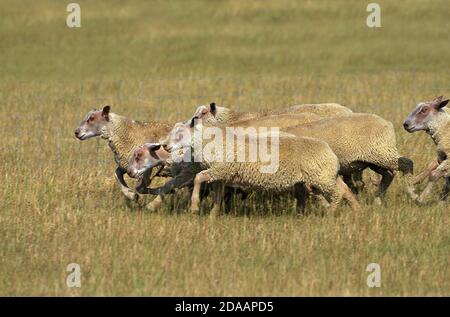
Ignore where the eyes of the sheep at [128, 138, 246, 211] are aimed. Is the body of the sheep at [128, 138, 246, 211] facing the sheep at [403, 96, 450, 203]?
no

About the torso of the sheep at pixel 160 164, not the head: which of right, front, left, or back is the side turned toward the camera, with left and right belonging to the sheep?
left

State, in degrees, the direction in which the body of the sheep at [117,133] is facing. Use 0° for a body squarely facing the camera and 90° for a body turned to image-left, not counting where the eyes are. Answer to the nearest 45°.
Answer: approximately 90°

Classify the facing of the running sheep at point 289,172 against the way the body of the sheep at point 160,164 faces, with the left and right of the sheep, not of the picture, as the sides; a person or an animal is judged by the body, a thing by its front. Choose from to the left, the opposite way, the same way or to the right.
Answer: the same way

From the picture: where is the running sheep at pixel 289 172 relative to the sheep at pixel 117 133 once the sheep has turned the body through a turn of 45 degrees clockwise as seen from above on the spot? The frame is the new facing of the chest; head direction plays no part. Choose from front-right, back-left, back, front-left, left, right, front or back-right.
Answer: back

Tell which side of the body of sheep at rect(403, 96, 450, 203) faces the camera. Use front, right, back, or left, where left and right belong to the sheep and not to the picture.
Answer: left

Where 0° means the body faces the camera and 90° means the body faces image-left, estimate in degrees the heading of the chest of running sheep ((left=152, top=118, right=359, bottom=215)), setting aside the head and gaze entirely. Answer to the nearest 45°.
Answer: approximately 90°

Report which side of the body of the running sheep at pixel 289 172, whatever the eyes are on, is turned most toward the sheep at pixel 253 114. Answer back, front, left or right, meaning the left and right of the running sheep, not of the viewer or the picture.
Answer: right

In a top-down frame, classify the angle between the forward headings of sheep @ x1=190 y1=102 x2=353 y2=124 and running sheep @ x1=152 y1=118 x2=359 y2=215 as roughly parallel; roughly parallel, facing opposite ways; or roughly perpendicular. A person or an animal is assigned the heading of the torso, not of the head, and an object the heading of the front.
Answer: roughly parallel

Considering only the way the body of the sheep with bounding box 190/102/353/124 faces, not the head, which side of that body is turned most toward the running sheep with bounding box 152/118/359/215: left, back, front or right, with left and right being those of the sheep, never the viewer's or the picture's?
left

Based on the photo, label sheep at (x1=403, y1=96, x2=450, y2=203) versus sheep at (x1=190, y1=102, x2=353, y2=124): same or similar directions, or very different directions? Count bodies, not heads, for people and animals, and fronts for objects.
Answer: same or similar directions

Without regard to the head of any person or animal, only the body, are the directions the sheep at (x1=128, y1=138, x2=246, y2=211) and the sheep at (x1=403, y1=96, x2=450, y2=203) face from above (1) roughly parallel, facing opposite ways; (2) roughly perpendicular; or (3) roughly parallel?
roughly parallel

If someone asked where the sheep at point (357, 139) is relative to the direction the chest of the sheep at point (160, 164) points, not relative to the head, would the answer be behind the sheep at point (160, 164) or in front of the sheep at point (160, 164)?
behind

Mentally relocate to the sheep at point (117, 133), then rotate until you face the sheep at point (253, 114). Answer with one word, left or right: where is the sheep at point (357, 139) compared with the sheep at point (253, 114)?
right

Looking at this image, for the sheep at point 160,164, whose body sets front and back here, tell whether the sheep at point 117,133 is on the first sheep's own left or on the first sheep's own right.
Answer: on the first sheep's own right

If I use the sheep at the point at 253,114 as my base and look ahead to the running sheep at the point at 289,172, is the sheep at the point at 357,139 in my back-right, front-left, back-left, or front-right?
front-left

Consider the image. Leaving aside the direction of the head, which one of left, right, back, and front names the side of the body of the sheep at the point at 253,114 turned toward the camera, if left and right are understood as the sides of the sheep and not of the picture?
left

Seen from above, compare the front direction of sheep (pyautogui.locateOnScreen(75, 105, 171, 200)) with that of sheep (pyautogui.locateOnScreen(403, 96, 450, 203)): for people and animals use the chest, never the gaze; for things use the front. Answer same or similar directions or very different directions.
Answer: same or similar directions
